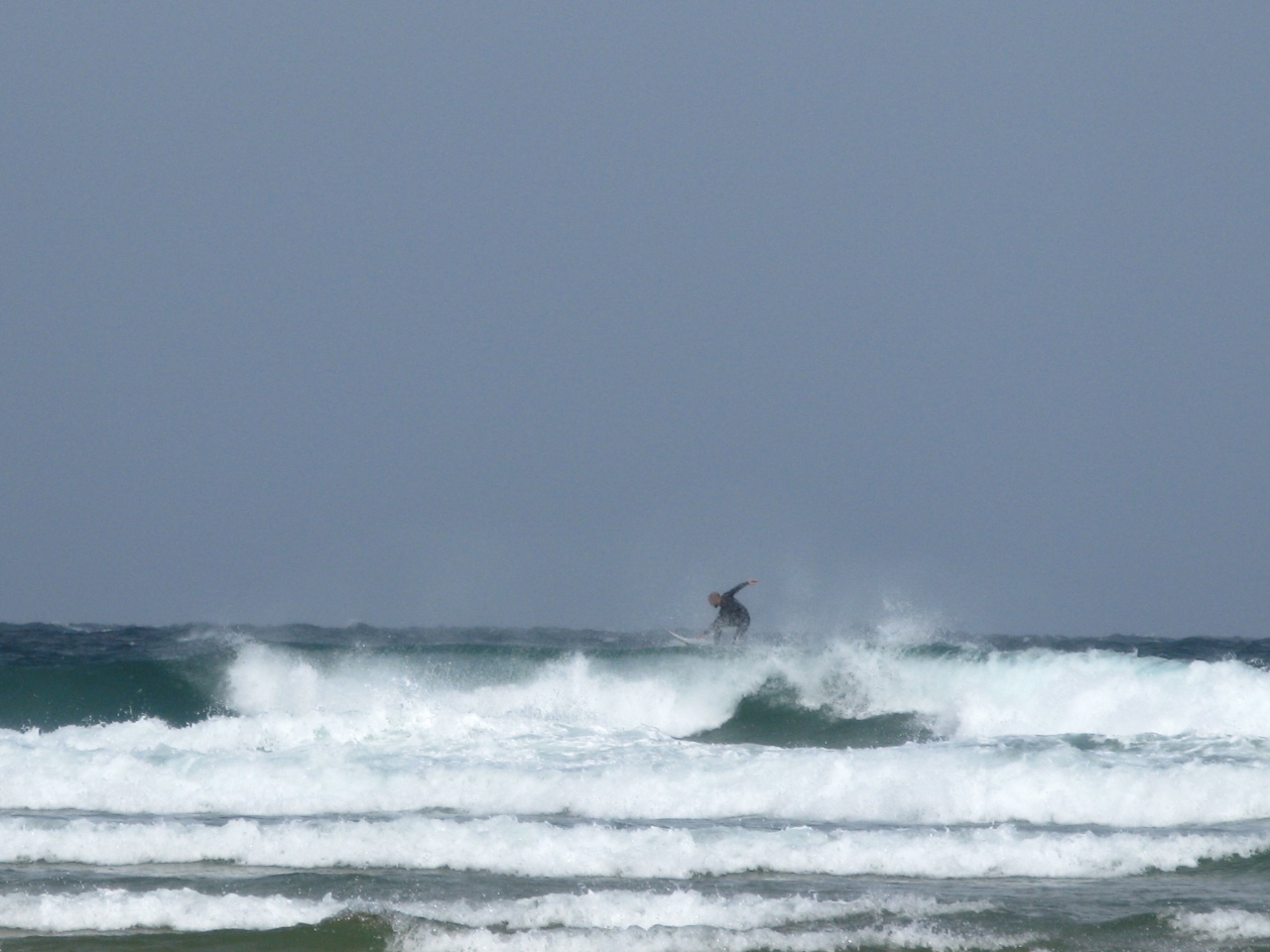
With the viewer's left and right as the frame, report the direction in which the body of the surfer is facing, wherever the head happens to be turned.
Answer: facing the viewer and to the left of the viewer
